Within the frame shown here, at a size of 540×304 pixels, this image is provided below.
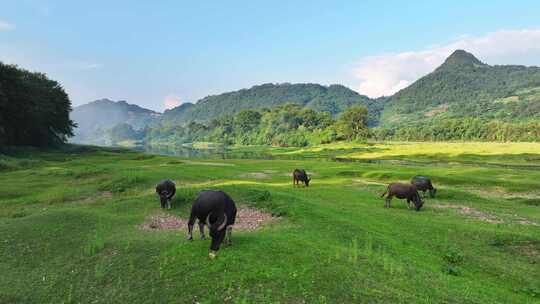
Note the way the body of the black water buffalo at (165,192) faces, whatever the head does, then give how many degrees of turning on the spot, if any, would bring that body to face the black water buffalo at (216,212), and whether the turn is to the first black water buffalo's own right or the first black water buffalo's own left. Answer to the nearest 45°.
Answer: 0° — it already faces it

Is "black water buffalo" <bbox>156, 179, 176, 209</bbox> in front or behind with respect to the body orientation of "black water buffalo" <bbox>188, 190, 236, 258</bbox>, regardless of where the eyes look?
behind

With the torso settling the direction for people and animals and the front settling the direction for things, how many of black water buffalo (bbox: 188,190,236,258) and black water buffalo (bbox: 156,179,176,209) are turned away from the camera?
0

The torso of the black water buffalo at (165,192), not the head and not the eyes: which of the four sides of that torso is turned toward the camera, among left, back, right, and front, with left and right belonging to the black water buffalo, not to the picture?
front

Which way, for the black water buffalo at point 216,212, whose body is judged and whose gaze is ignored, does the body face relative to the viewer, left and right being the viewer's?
facing the viewer and to the right of the viewer
